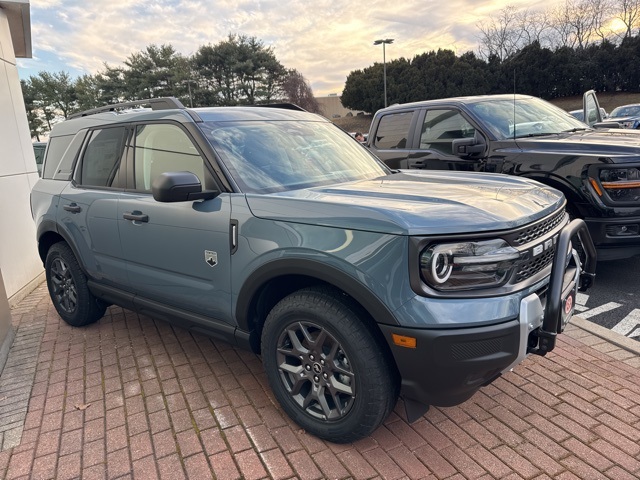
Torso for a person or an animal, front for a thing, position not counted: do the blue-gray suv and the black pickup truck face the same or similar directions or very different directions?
same or similar directions

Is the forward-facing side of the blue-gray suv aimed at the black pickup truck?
no

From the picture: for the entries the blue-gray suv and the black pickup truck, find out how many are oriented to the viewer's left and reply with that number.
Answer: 0

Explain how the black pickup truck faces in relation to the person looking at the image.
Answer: facing the viewer and to the right of the viewer

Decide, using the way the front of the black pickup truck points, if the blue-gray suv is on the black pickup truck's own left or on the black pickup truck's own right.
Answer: on the black pickup truck's own right
